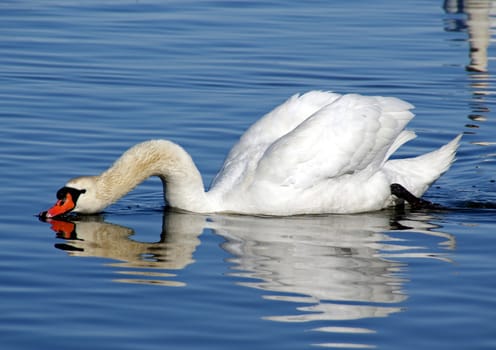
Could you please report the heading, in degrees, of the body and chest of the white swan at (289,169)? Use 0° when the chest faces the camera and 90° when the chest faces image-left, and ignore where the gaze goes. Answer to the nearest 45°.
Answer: approximately 90°
